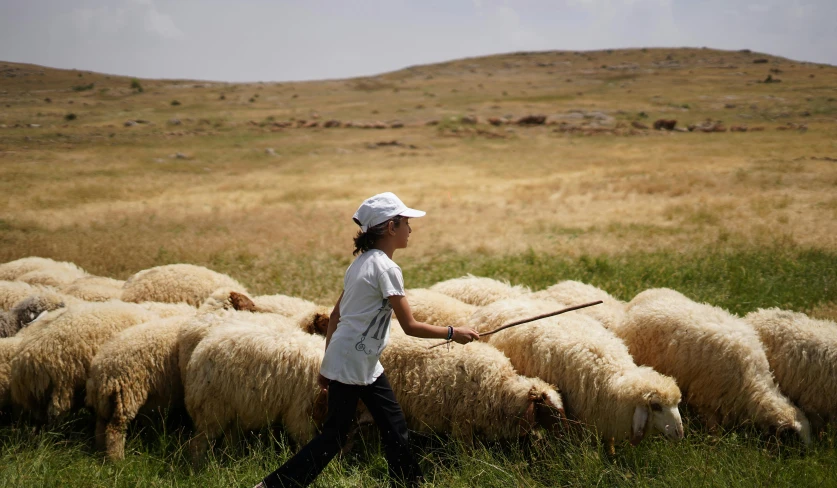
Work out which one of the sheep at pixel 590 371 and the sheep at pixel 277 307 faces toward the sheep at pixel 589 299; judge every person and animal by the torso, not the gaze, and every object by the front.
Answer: the sheep at pixel 277 307

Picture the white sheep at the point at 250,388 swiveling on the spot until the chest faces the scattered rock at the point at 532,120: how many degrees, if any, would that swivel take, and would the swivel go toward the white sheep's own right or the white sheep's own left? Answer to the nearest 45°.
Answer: approximately 45° to the white sheep's own left

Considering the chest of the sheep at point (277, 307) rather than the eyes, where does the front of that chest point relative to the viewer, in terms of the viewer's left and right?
facing to the right of the viewer

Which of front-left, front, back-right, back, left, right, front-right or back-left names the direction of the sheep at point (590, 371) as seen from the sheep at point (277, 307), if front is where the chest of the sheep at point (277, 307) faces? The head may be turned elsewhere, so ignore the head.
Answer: front-right

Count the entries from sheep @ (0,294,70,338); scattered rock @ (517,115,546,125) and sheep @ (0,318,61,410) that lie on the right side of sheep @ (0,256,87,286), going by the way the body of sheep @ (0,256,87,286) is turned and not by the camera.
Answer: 2

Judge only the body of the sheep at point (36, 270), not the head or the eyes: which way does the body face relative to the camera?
to the viewer's right

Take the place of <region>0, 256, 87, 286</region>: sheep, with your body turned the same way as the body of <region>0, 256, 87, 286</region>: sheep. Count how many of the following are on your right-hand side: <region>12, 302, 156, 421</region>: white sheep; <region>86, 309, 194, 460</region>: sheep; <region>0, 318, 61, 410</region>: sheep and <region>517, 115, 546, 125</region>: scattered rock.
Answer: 3

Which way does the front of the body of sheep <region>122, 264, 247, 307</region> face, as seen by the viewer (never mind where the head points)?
to the viewer's right

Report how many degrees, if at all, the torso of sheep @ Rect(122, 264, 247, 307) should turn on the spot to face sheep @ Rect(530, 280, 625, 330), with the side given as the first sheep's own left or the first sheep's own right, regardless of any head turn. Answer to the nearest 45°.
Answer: approximately 45° to the first sheep's own right

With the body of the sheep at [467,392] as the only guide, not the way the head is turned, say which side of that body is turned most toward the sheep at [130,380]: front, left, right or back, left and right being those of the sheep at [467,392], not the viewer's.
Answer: back

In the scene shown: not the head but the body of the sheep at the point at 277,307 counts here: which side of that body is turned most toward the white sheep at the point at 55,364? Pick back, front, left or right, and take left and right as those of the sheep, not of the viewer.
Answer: back
